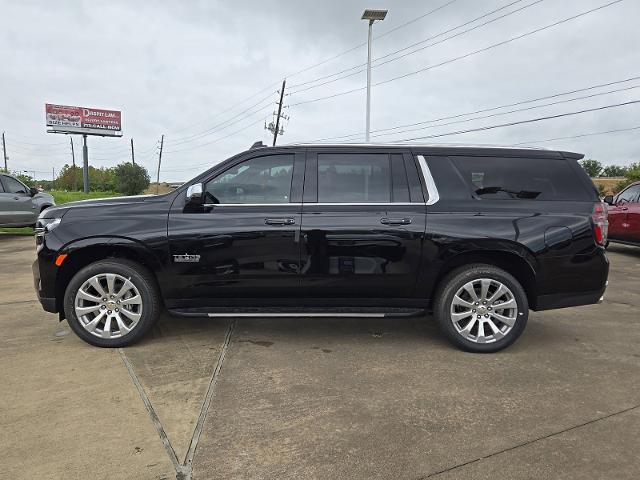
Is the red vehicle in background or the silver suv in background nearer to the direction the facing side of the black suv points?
the silver suv in background

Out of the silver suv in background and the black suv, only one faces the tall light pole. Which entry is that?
the silver suv in background

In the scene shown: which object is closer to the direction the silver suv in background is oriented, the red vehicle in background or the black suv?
the red vehicle in background

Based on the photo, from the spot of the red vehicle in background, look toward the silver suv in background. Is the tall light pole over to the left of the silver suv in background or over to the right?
right

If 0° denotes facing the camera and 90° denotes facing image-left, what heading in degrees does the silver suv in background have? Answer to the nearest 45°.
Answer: approximately 270°

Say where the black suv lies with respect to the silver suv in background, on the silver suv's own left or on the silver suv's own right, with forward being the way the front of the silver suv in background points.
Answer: on the silver suv's own right

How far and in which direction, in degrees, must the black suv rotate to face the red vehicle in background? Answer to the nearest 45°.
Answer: approximately 135° to its right

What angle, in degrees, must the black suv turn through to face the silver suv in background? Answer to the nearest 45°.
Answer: approximately 45° to its right

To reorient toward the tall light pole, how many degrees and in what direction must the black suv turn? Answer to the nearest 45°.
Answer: approximately 90° to its right

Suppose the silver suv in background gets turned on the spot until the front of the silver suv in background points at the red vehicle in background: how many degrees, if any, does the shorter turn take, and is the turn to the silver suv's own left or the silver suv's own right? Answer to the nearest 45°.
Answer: approximately 45° to the silver suv's own right

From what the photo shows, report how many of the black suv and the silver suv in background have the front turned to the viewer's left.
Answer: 1

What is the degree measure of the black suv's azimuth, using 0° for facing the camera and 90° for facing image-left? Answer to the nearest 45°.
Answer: approximately 90°

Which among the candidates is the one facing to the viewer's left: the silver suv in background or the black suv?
the black suv
